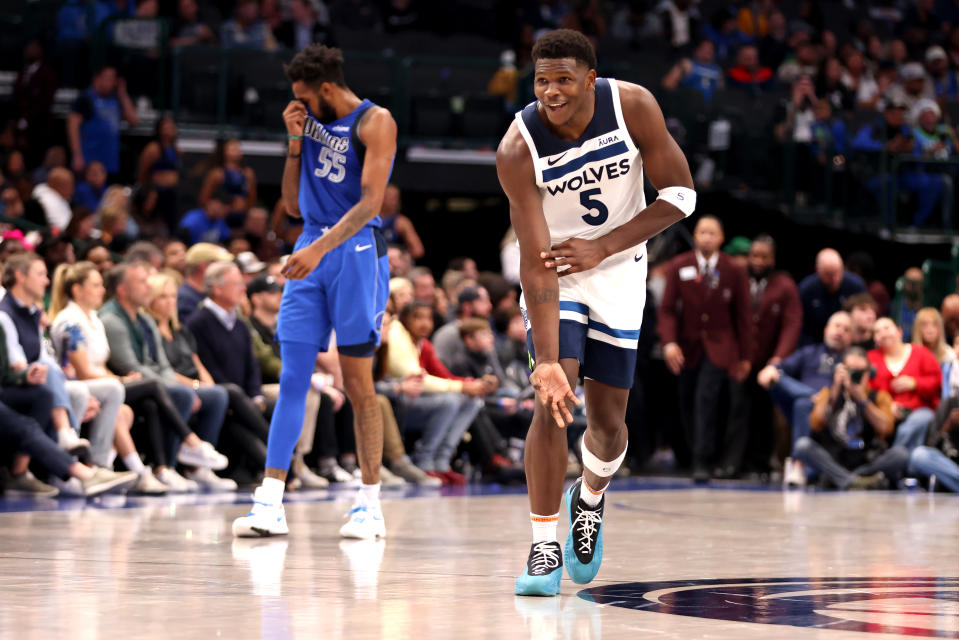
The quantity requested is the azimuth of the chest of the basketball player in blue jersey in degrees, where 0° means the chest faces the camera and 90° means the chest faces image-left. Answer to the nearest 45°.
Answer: approximately 45°

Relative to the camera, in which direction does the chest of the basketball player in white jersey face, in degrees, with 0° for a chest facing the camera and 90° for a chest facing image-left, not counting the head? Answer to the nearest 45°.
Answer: approximately 0°

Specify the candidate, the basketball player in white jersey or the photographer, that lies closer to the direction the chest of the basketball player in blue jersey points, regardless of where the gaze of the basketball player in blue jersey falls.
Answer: the basketball player in white jersey

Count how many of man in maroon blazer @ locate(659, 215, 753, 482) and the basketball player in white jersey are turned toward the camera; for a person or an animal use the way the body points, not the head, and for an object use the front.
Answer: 2

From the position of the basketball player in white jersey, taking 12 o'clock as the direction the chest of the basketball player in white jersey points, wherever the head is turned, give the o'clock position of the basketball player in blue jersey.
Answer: The basketball player in blue jersey is roughly at 5 o'clock from the basketball player in white jersey.

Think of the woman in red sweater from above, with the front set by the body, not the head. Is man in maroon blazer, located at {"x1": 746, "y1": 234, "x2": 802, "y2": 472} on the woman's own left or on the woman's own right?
on the woman's own right

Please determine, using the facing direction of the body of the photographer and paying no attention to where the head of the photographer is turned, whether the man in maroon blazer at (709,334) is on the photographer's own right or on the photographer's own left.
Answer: on the photographer's own right

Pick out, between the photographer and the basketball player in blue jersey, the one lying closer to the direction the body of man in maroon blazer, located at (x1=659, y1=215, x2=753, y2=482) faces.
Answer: the basketball player in blue jersey
